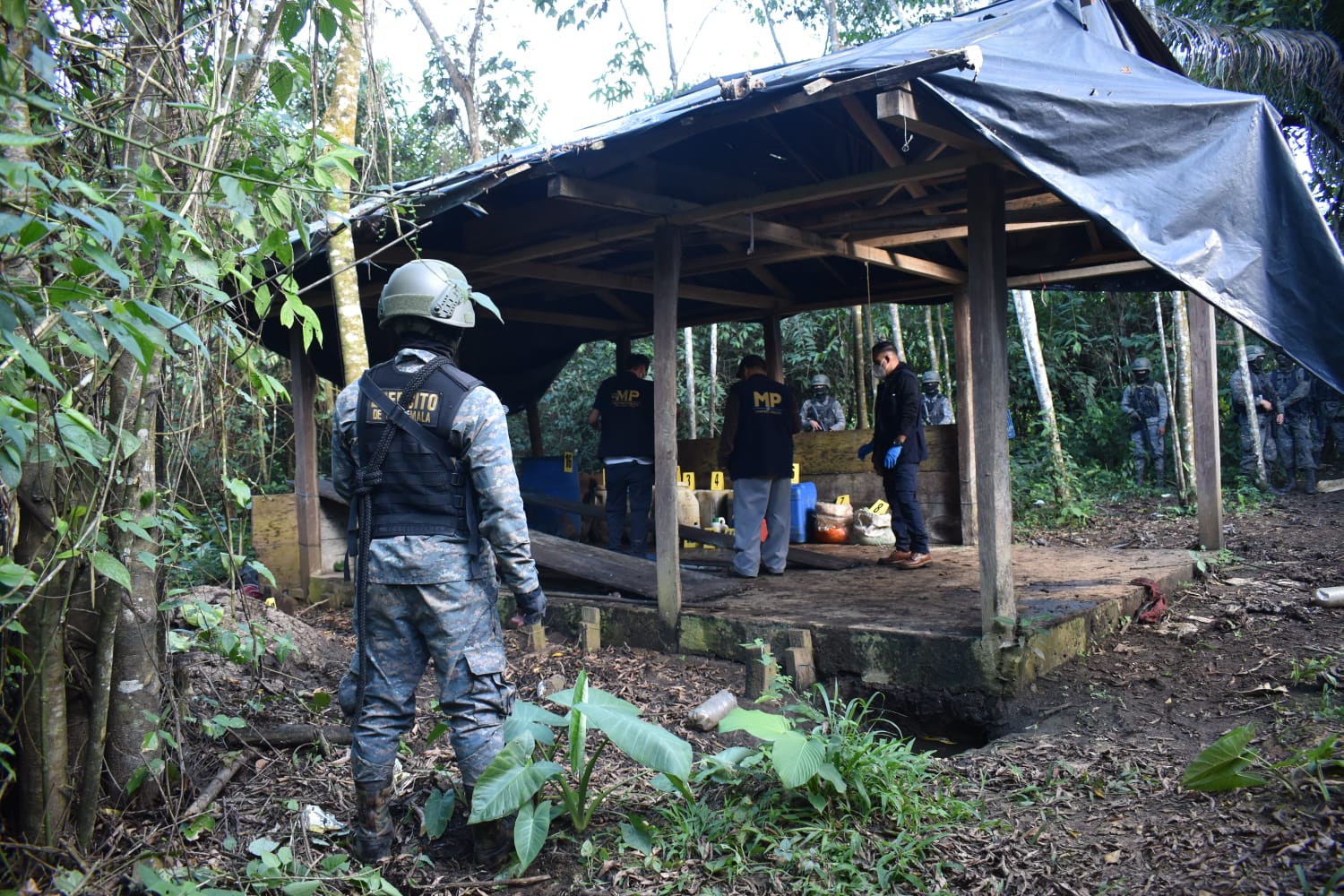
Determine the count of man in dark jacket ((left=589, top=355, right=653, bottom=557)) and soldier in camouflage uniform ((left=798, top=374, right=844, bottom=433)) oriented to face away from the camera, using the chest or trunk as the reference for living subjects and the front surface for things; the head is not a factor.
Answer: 1

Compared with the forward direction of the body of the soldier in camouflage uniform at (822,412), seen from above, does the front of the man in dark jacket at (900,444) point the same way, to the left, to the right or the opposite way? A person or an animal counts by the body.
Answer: to the right

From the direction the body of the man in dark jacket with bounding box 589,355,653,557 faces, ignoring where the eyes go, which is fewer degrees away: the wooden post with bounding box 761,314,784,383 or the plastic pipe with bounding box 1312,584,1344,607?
the wooden post

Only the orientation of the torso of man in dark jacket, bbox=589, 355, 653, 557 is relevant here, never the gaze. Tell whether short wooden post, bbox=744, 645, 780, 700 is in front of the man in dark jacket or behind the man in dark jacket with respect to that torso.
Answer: behind

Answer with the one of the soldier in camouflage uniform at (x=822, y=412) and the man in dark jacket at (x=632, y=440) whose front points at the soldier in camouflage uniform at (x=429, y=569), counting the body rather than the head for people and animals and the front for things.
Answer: the soldier in camouflage uniform at (x=822, y=412)

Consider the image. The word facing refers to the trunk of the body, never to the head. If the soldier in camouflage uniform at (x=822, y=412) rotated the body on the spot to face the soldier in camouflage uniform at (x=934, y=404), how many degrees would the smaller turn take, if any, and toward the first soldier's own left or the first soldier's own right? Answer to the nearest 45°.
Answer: approximately 90° to the first soldier's own left

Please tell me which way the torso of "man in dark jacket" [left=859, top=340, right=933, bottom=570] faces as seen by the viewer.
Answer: to the viewer's left

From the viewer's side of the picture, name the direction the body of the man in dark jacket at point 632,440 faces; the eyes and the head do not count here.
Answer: away from the camera

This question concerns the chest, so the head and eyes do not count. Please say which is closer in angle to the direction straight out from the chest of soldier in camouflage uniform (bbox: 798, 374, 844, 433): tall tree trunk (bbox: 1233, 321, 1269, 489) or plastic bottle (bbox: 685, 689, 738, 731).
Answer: the plastic bottle

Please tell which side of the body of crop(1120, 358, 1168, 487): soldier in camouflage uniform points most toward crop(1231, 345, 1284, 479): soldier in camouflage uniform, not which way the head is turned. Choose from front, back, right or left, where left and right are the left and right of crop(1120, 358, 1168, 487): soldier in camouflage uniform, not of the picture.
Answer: left

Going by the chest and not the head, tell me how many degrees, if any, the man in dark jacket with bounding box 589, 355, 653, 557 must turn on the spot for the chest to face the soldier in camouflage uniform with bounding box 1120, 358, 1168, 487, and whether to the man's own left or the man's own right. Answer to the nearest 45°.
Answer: approximately 45° to the man's own right

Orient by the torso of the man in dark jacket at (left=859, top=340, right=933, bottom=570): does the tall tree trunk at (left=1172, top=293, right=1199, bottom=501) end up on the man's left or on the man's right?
on the man's right

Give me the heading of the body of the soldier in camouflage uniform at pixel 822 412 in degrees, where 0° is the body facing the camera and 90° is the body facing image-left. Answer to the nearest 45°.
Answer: approximately 0°
